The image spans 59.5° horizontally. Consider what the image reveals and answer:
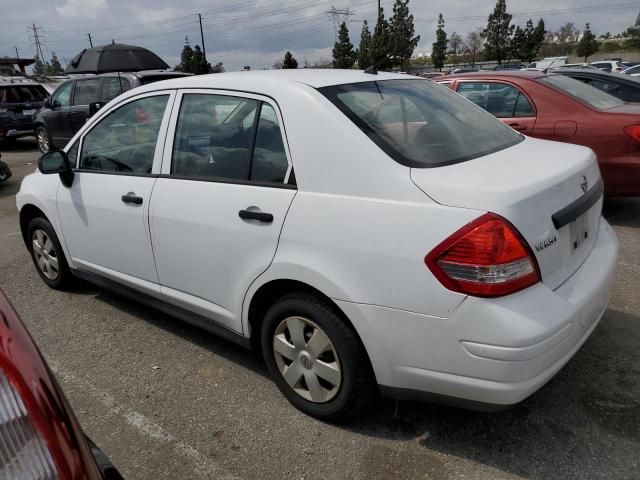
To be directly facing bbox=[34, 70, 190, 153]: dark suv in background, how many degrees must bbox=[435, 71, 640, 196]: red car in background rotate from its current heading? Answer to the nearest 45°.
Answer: approximately 45° to its left

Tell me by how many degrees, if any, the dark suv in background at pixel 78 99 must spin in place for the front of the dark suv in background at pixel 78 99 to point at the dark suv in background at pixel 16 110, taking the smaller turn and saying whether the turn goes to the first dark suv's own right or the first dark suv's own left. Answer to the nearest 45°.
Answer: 0° — it already faces it

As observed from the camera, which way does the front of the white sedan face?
facing away from the viewer and to the left of the viewer

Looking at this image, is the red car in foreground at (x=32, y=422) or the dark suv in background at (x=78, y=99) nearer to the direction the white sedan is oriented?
the dark suv in background

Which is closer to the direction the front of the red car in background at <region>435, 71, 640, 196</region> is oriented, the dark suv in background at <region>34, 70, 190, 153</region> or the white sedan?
the dark suv in background

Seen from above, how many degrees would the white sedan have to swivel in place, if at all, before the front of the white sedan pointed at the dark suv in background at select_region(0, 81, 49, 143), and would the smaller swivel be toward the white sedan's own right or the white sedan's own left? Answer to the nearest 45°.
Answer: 0° — it already faces it

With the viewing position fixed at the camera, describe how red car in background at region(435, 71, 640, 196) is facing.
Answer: facing away from the viewer and to the left of the viewer

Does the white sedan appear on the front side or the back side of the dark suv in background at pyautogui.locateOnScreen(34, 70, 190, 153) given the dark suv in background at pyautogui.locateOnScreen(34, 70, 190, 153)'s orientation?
on the back side

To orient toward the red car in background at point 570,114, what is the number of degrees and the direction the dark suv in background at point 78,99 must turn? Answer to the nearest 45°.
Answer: approximately 180°

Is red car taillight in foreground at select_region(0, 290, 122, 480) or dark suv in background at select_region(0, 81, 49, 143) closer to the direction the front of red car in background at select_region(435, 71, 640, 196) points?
the dark suv in background
